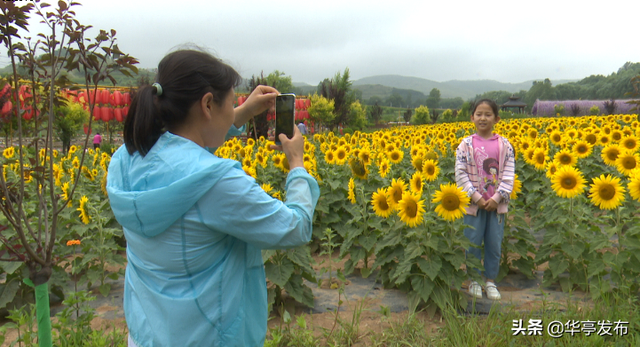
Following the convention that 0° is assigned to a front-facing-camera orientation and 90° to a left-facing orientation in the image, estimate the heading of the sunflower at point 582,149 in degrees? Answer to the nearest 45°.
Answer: approximately 0°

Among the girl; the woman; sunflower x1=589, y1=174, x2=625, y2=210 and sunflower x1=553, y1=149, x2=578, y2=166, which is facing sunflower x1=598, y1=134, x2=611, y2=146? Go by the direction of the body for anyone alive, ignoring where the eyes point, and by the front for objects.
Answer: the woman

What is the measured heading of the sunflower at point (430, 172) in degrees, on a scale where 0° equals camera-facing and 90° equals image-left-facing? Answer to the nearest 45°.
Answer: approximately 0°

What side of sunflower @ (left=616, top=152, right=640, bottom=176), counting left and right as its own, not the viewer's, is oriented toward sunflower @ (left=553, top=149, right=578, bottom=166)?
right

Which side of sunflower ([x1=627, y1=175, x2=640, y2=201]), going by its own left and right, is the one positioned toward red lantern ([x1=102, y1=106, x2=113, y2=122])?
right

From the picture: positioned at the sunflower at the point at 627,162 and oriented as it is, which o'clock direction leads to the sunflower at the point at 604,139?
the sunflower at the point at 604,139 is roughly at 6 o'clock from the sunflower at the point at 627,162.

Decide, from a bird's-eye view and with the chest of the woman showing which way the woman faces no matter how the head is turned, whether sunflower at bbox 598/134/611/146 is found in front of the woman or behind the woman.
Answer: in front

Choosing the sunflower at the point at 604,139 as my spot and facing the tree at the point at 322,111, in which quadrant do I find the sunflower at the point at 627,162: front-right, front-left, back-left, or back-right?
back-left

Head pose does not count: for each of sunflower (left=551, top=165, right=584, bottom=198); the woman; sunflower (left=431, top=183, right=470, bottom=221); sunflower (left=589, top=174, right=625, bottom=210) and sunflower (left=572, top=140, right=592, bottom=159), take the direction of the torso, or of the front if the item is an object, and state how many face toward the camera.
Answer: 4

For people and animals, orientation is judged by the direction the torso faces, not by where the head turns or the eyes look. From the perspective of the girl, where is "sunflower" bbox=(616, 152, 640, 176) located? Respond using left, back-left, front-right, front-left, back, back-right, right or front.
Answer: back-left

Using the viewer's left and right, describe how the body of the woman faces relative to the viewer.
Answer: facing away from the viewer and to the right of the viewer

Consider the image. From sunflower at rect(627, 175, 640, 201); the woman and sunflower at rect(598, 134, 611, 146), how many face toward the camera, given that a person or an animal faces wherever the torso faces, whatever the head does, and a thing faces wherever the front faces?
2

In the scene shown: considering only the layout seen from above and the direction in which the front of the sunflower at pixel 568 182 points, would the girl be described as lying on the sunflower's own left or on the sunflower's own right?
on the sunflower's own right
